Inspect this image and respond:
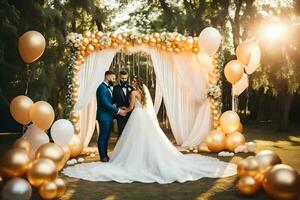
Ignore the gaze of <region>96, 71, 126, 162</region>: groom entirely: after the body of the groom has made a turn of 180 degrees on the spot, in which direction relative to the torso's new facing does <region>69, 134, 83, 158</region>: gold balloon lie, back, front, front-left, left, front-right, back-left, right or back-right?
front-right

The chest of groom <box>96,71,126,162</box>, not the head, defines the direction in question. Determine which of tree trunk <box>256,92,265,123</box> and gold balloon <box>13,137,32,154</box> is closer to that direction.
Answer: the tree trunk

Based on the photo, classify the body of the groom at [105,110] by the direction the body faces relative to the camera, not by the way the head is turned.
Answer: to the viewer's right

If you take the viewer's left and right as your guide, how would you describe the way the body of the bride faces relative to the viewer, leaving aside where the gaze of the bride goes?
facing away from the viewer and to the left of the viewer

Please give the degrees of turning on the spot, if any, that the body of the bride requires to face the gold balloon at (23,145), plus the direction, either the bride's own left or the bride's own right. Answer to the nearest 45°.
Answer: approximately 90° to the bride's own left

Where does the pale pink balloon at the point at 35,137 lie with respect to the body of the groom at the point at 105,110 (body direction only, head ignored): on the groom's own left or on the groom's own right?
on the groom's own right

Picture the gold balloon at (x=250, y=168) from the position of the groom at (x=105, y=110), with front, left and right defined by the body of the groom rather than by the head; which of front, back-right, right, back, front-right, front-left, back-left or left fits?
front-right

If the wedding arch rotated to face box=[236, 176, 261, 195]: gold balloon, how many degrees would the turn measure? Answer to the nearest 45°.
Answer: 0° — it already faces it

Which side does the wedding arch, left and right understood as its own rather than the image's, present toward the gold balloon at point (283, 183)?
front

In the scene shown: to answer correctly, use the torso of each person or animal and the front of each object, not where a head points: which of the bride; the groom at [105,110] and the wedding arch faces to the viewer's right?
the groom

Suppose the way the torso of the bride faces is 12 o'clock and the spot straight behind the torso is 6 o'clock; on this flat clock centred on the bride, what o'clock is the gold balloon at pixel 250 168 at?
The gold balloon is roughly at 6 o'clock from the bride.

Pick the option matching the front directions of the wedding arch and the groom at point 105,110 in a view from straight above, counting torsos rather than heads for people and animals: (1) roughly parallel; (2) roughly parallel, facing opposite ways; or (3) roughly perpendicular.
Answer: roughly perpendicular

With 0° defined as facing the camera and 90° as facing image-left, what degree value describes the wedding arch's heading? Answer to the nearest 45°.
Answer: approximately 0°

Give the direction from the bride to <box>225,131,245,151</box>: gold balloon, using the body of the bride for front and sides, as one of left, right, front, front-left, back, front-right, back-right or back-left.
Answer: right

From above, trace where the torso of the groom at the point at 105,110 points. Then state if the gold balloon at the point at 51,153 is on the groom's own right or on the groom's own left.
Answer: on the groom's own right

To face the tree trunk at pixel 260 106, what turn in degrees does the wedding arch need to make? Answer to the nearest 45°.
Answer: approximately 135° to its left

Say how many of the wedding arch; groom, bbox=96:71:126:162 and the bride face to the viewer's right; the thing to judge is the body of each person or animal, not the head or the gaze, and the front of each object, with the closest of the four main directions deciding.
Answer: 1
